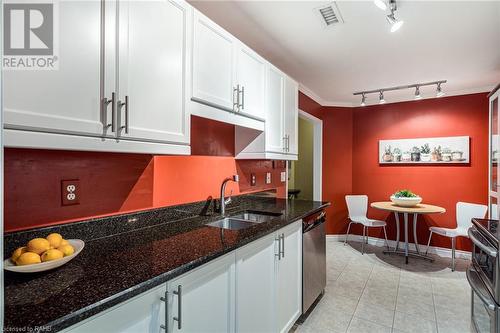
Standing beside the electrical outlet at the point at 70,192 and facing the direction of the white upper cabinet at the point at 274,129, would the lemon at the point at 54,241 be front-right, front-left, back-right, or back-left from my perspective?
back-right

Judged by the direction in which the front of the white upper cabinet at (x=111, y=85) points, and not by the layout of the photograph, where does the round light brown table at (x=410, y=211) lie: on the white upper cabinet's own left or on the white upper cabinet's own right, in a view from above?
on the white upper cabinet's own left

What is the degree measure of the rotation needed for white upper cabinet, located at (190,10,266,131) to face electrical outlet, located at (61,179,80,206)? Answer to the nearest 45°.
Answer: approximately 90° to its right

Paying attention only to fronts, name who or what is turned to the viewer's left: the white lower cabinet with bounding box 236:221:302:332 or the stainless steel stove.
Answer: the stainless steel stove

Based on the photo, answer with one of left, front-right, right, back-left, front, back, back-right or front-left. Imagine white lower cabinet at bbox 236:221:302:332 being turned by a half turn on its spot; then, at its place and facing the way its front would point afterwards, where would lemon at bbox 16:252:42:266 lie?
left

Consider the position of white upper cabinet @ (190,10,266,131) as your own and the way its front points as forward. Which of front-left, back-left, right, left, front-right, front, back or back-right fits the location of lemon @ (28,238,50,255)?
right

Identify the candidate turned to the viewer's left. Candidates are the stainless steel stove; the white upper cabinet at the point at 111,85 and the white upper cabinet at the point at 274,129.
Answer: the stainless steel stove

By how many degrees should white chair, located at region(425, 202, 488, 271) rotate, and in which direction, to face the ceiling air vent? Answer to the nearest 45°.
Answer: approximately 45° to its left

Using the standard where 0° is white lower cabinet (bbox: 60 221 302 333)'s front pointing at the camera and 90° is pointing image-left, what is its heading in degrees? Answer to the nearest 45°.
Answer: approximately 315°

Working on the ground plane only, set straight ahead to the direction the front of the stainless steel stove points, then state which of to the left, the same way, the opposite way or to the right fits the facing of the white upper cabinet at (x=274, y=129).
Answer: the opposite way

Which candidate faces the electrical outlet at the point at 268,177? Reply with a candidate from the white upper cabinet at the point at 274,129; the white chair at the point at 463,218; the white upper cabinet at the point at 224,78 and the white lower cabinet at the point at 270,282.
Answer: the white chair

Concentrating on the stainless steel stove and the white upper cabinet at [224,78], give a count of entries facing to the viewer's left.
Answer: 1

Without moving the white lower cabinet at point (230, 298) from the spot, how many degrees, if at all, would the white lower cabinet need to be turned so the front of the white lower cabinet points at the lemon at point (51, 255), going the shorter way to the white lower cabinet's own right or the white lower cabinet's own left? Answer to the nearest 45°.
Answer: approximately 135° to the white lower cabinet's own right

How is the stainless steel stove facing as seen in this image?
to the viewer's left
